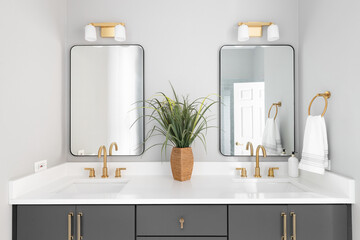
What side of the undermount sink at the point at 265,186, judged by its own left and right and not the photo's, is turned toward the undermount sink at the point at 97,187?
right

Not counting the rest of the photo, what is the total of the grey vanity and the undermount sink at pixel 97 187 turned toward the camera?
2

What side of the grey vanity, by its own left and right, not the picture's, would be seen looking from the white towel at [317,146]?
left

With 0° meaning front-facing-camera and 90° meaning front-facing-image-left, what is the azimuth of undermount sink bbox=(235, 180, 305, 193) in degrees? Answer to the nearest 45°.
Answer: approximately 0°

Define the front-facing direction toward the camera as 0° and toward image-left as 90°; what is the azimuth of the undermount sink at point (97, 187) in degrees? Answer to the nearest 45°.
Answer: approximately 0°

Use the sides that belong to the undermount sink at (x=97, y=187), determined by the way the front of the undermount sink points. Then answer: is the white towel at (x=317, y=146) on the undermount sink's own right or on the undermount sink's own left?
on the undermount sink's own left

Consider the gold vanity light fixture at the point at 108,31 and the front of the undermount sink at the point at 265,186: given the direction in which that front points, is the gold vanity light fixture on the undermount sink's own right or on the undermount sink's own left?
on the undermount sink's own right
